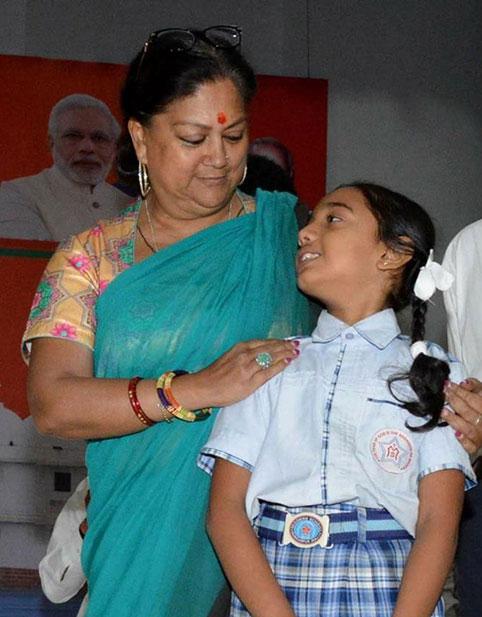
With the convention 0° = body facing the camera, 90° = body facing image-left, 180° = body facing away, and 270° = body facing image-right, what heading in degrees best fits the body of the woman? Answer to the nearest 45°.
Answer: approximately 315°

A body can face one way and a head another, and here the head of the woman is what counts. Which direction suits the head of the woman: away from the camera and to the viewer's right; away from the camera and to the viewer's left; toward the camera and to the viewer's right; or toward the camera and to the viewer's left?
toward the camera and to the viewer's right

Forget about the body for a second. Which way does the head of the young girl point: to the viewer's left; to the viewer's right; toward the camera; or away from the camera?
to the viewer's left
